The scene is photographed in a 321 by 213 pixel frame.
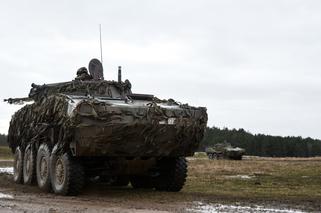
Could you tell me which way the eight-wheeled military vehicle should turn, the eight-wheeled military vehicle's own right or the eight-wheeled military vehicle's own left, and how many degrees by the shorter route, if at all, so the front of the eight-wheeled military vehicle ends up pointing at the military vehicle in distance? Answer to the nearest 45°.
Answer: approximately 135° to the eight-wheeled military vehicle's own left

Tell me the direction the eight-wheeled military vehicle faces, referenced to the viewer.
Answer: facing the viewer and to the right of the viewer
